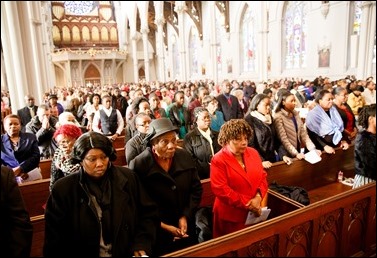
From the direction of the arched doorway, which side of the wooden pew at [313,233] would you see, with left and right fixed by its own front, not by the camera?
back

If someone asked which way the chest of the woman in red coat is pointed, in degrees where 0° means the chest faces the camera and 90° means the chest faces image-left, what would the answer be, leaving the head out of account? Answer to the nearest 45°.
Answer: approximately 315°

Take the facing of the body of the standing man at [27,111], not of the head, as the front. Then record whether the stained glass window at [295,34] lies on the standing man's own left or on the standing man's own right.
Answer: on the standing man's own left

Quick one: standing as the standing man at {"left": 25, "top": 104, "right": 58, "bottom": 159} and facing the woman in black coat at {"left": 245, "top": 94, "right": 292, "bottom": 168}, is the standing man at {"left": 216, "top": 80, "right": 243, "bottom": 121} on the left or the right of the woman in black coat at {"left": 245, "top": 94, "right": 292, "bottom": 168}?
left

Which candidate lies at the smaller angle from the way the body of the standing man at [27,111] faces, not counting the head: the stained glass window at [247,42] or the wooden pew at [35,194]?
the wooden pew

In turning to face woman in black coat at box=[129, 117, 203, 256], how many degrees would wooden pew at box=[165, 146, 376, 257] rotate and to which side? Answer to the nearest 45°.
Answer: approximately 135° to its right

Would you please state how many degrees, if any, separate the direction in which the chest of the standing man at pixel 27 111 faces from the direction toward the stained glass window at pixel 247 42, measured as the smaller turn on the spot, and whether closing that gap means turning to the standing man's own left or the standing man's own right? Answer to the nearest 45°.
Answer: approximately 90° to the standing man's own left
